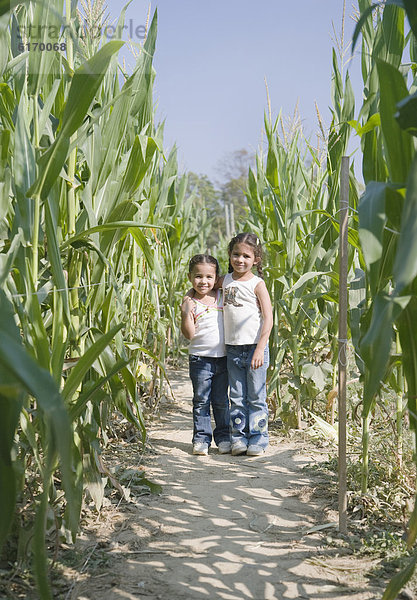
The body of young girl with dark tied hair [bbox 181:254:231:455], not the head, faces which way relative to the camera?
toward the camera
